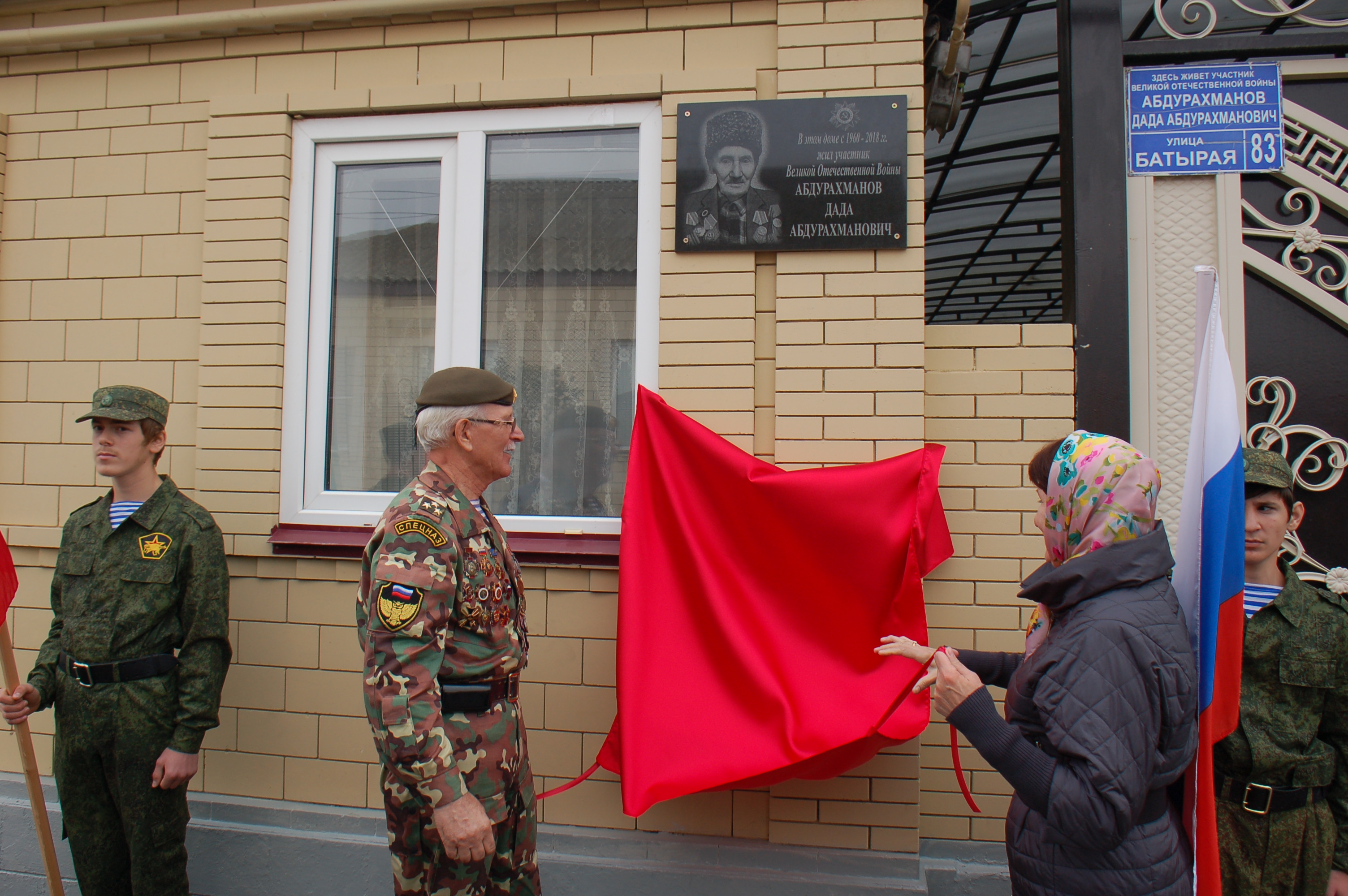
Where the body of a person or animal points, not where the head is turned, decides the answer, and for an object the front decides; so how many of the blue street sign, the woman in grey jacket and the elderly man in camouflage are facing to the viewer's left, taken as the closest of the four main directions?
1

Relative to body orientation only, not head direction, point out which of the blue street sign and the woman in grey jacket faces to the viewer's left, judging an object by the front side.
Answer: the woman in grey jacket

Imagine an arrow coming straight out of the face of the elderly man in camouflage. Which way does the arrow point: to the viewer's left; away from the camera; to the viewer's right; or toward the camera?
to the viewer's right

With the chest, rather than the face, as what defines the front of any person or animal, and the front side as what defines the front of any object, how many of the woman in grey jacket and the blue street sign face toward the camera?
1

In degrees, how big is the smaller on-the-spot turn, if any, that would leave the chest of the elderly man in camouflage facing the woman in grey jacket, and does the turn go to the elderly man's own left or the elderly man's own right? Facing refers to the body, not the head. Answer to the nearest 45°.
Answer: approximately 45° to the elderly man's own right

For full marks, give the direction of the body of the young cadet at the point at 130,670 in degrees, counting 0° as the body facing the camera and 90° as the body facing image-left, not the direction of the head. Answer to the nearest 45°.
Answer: approximately 45°

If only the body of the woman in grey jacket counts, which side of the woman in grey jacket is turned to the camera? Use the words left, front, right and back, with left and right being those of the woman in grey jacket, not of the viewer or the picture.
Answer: left

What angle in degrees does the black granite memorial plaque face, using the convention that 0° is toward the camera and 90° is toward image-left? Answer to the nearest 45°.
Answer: approximately 0°

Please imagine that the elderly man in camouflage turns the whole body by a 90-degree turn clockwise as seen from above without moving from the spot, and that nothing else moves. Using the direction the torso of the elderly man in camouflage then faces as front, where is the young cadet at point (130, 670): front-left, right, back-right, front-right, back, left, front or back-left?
back-right

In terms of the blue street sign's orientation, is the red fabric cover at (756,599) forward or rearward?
forward

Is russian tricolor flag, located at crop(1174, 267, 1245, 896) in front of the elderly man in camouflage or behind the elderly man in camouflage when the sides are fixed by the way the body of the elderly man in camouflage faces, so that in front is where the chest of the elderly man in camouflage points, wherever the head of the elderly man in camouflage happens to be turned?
in front

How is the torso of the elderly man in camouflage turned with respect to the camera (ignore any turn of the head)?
to the viewer's right

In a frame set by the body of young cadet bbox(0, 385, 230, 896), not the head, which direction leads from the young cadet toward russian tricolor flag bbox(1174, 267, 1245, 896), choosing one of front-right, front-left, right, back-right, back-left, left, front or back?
left
